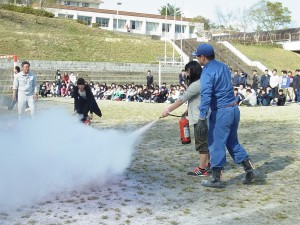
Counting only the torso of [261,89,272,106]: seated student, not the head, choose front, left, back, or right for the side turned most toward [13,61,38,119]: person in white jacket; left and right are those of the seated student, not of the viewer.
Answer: front

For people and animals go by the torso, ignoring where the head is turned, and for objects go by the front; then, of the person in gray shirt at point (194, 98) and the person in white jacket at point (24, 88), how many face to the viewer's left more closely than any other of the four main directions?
1

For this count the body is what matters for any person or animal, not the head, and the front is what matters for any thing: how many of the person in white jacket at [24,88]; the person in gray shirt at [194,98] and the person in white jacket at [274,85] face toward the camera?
2

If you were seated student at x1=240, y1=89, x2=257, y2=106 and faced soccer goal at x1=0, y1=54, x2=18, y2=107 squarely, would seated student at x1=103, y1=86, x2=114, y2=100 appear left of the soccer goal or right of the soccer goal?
right

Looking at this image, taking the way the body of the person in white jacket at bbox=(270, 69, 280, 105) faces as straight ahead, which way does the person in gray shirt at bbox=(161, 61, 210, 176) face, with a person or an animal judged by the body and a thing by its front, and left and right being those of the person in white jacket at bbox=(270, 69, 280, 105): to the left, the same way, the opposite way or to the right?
to the right

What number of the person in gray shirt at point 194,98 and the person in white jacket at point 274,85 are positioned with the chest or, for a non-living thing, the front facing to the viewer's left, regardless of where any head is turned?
1

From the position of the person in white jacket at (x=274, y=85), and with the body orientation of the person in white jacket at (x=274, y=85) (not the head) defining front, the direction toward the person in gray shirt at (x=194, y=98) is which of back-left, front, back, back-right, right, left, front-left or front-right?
front

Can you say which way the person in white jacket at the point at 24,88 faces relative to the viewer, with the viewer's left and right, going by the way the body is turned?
facing the viewer

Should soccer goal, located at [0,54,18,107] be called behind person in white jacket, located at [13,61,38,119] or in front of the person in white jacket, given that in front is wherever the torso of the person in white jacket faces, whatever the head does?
behind

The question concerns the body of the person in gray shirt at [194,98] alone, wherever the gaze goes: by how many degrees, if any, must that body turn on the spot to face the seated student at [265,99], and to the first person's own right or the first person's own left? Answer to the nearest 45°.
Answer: approximately 90° to the first person's own right

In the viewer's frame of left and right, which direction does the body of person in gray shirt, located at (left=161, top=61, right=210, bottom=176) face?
facing to the left of the viewer

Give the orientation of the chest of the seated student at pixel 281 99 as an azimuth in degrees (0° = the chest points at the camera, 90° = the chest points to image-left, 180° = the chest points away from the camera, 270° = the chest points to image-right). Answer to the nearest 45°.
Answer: approximately 45°
